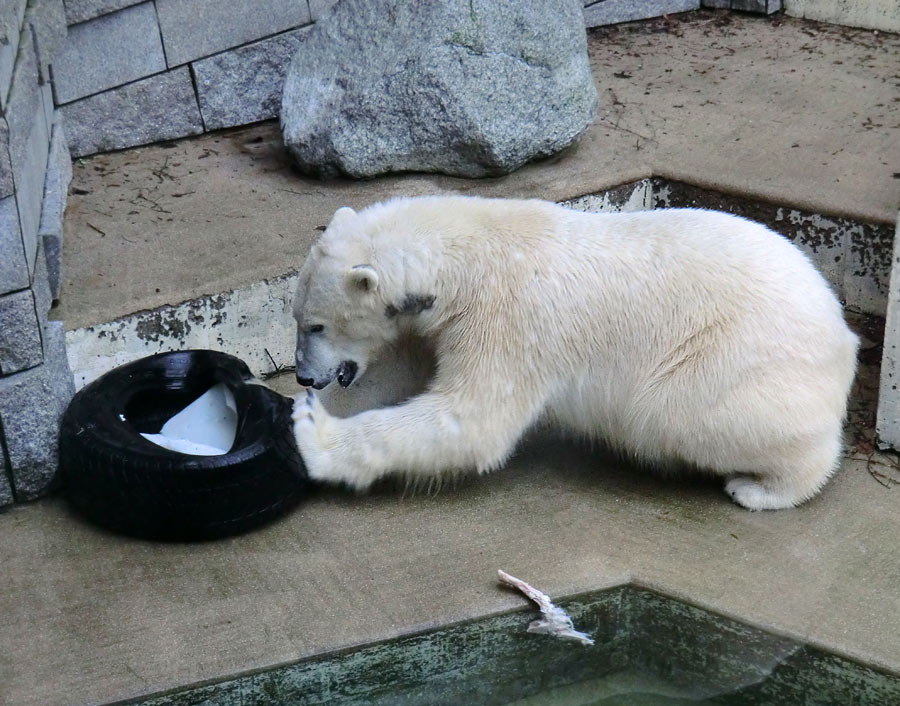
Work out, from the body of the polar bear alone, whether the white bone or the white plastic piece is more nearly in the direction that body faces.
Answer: the white plastic piece

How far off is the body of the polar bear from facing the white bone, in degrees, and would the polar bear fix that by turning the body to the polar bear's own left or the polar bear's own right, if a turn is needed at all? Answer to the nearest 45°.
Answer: approximately 90° to the polar bear's own left

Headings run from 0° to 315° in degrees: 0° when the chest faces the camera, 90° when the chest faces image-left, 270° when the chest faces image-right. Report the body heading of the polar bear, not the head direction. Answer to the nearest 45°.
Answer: approximately 90°

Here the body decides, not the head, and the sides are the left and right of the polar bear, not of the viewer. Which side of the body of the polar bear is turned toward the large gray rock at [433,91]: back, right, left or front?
right

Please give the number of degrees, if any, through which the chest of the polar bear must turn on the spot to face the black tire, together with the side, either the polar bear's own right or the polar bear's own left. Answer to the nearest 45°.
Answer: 0° — it already faces it

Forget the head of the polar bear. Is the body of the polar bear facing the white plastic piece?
yes
